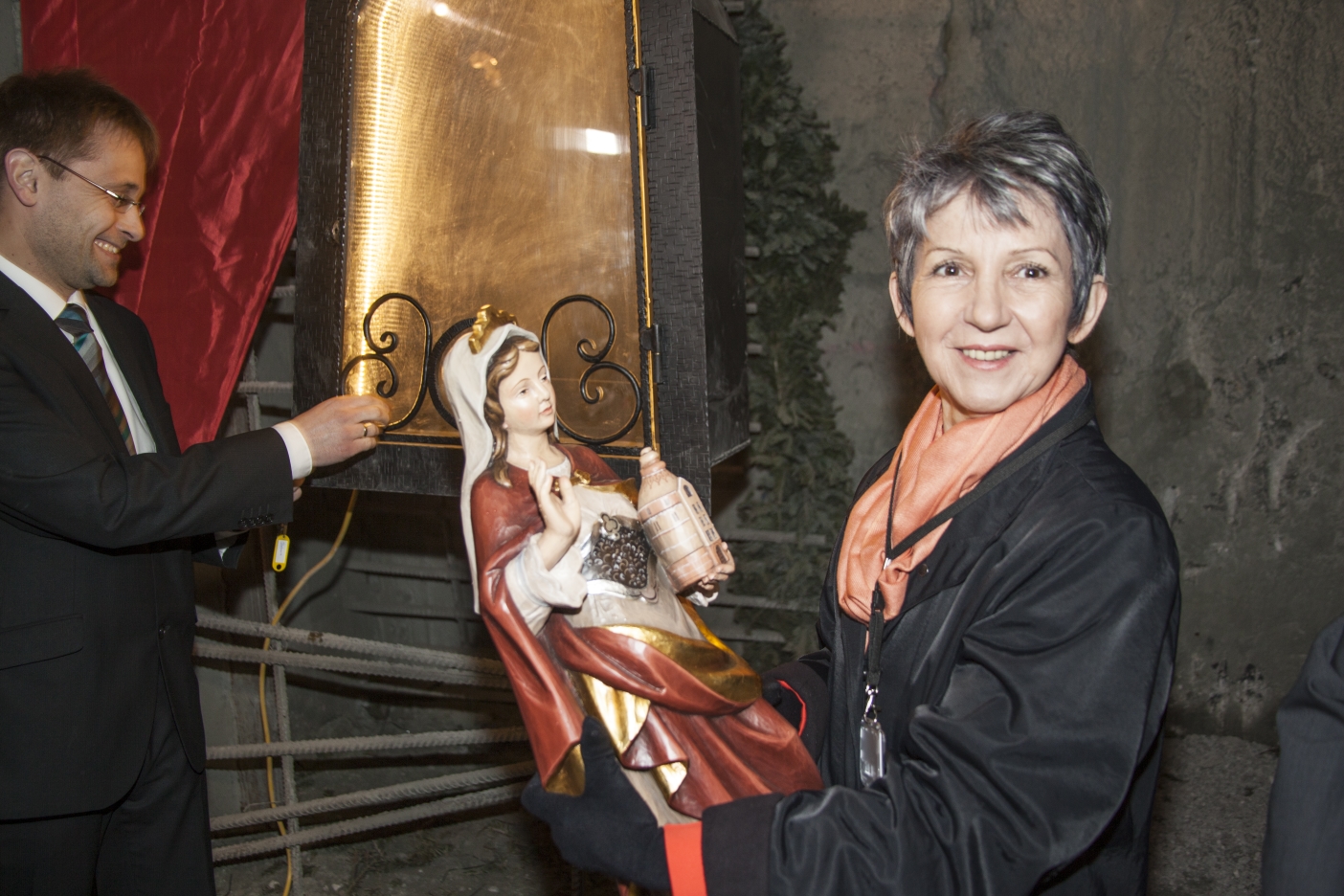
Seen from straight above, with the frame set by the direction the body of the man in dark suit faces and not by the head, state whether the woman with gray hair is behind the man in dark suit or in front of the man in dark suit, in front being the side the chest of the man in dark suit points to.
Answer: in front

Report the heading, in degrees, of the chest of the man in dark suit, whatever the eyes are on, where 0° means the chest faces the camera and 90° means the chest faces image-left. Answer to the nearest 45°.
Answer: approximately 315°

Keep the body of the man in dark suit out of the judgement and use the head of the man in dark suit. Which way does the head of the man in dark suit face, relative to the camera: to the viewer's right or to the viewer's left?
to the viewer's right

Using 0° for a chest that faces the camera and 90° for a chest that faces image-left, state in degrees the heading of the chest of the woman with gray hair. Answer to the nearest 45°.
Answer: approximately 45°

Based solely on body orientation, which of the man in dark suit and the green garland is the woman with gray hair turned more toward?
the man in dark suit

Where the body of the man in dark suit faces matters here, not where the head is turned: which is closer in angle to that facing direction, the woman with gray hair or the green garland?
the woman with gray hair

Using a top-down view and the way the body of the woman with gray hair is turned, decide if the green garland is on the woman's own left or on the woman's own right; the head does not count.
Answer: on the woman's own right
